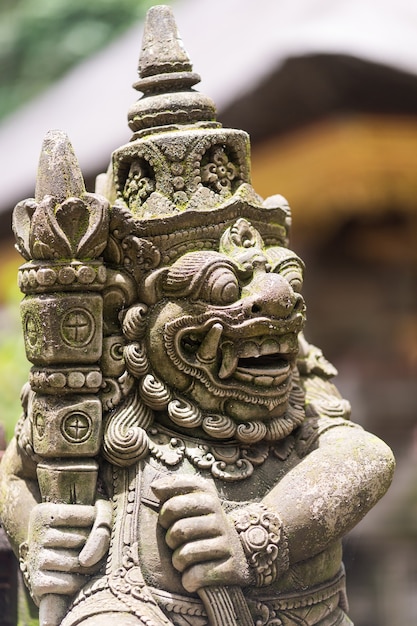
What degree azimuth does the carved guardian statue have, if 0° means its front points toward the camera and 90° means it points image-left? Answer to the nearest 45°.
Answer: approximately 315°
